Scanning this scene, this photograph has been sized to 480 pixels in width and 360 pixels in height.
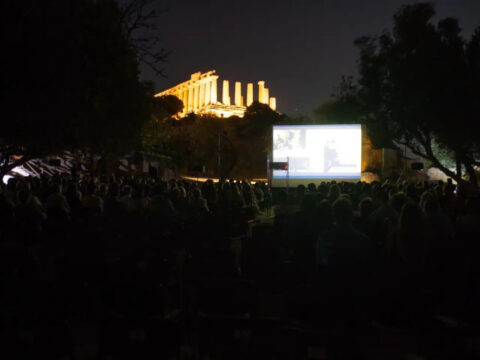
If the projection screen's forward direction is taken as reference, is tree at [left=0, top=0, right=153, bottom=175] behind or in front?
in front

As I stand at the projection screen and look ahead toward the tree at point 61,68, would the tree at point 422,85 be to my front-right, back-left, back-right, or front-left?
back-left

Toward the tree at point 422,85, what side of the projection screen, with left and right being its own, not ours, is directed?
left

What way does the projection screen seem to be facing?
toward the camera
